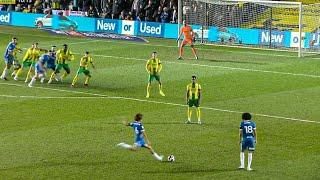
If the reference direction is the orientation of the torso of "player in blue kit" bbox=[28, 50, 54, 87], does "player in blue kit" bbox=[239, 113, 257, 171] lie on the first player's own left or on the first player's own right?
on the first player's own right

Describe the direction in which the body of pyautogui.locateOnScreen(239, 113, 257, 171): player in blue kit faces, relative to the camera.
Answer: away from the camera

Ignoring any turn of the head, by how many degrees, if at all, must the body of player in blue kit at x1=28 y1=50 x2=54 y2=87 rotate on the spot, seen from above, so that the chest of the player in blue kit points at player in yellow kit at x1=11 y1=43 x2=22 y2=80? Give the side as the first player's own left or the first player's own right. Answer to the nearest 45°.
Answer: approximately 135° to the first player's own left

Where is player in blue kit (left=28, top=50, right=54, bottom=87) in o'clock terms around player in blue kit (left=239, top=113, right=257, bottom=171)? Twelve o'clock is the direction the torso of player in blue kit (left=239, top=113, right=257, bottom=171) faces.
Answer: player in blue kit (left=28, top=50, right=54, bottom=87) is roughly at 11 o'clock from player in blue kit (left=239, top=113, right=257, bottom=171).

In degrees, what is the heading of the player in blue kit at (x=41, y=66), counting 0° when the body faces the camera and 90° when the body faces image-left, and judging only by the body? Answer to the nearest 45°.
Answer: approximately 270°
